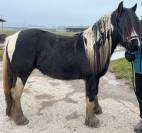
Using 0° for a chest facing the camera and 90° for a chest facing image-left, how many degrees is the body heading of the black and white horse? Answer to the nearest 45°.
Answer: approximately 270°
